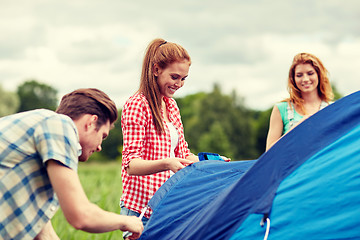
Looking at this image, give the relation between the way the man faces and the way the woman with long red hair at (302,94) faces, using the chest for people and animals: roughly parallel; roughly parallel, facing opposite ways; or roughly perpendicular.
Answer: roughly perpendicular

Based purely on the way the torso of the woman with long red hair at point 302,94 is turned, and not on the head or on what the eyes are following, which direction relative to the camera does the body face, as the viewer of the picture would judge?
toward the camera

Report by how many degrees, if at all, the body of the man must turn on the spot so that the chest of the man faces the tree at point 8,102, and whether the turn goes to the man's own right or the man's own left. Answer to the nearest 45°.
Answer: approximately 90° to the man's own left

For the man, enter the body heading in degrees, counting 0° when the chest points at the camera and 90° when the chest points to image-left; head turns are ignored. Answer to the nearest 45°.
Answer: approximately 270°

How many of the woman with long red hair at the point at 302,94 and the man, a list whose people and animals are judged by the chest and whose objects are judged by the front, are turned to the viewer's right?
1

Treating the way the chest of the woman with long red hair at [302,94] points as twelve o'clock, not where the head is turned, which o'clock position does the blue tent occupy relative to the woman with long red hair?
The blue tent is roughly at 12 o'clock from the woman with long red hair.

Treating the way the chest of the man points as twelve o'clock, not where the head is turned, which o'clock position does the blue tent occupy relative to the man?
The blue tent is roughly at 12 o'clock from the man.

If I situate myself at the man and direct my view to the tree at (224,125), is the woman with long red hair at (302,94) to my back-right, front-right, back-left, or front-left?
front-right

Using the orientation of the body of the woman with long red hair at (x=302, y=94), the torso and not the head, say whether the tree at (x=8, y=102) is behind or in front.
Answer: behind
